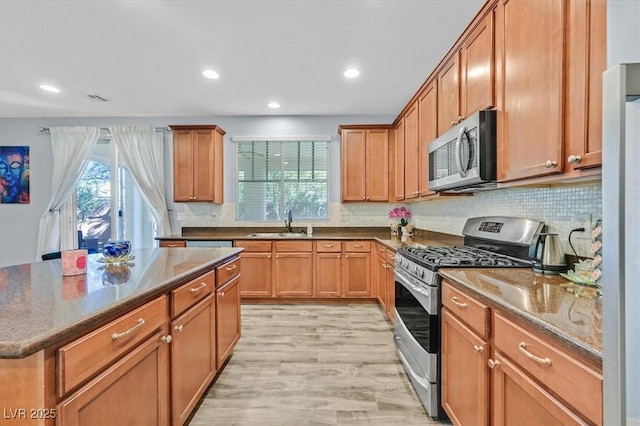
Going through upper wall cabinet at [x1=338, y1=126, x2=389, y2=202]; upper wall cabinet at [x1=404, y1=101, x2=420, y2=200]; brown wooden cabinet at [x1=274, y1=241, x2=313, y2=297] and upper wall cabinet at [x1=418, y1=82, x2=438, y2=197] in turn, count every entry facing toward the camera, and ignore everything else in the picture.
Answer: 2

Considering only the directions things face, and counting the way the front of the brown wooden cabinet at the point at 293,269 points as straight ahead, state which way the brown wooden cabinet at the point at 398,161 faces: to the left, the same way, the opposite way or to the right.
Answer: to the right

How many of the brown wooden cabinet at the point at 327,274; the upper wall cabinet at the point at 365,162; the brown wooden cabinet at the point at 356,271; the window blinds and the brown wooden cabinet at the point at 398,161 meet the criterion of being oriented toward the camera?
4

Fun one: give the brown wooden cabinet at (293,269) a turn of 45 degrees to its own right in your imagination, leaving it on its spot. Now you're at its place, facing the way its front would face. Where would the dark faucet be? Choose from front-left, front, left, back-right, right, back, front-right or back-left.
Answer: back-right

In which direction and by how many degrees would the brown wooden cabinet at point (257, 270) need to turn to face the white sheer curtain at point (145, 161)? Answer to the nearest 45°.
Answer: approximately 135° to its right

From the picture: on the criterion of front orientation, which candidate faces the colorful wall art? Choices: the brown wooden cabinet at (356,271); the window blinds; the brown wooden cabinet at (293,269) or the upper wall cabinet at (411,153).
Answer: the upper wall cabinet

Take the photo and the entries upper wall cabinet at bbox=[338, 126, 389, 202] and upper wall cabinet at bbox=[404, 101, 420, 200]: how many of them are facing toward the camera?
1

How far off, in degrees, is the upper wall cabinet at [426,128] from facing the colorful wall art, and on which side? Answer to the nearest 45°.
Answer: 0° — it already faces it

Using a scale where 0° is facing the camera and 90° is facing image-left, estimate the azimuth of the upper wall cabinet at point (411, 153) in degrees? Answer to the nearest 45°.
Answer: approximately 90°

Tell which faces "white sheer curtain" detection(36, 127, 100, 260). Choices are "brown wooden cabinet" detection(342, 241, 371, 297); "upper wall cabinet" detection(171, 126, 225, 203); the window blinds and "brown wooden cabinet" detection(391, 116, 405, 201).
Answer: "brown wooden cabinet" detection(391, 116, 405, 201)

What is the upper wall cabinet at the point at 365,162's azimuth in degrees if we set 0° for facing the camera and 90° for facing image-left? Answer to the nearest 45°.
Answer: approximately 0°
